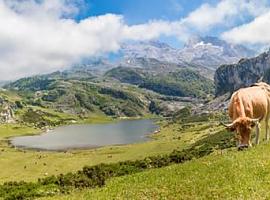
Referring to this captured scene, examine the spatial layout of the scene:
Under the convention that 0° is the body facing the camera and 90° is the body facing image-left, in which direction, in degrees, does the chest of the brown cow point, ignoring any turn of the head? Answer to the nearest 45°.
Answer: approximately 45°
